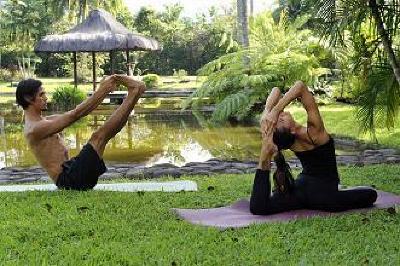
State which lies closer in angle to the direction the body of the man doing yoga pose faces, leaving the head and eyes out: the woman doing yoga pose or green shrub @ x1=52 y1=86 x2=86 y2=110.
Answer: the woman doing yoga pose

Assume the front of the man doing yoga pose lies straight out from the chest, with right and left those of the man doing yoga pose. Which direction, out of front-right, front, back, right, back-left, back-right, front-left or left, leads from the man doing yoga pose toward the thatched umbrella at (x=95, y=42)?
left

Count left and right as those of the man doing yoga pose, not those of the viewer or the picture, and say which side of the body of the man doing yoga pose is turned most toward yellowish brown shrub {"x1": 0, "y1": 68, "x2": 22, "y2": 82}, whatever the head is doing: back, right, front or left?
left

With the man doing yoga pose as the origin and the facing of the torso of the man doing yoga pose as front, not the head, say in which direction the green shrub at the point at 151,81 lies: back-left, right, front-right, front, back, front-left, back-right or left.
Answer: left

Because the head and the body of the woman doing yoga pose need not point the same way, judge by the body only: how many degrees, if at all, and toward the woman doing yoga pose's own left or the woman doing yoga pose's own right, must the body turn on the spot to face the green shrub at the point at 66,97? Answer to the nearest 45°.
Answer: approximately 135° to the woman doing yoga pose's own left

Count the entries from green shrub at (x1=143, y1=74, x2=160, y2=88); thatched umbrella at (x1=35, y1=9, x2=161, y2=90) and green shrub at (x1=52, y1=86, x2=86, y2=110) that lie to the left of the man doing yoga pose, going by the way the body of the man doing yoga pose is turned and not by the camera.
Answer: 3

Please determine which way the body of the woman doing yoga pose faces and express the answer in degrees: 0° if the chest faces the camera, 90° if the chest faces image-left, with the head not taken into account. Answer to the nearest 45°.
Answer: approximately 270°

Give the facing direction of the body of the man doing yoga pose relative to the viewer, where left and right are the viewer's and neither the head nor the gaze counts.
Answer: facing to the right of the viewer

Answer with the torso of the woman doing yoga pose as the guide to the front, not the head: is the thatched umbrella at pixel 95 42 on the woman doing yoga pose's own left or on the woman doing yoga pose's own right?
on the woman doing yoga pose's own left

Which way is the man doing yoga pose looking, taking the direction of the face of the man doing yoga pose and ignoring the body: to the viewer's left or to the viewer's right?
to the viewer's right

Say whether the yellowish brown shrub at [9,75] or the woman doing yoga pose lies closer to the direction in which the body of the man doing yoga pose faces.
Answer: the woman doing yoga pose

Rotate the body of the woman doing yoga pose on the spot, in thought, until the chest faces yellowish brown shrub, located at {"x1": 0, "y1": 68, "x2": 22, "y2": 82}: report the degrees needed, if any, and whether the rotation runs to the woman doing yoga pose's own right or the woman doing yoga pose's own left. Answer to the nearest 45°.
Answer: approximately 135° to the woman doing yoga pose's own left

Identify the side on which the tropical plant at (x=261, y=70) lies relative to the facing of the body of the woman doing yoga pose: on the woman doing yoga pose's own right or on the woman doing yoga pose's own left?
on the woman doing yoga pose's own left

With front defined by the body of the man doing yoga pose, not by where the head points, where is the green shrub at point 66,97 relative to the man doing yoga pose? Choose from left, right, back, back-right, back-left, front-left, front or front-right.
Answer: left
